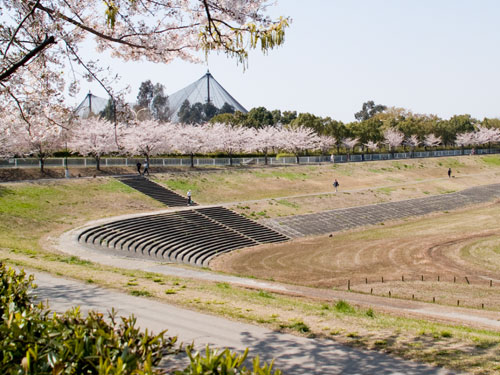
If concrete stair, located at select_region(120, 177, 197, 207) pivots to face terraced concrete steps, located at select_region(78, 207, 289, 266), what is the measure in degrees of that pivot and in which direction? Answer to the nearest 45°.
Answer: approximately 45° to its right

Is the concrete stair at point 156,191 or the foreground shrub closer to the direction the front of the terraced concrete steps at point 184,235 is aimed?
the foreground shrub

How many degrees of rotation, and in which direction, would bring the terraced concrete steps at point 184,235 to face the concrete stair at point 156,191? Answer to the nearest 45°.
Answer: approximately 135° to its left

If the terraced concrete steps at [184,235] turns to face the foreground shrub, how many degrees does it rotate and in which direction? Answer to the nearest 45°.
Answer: approximately 45° to its right

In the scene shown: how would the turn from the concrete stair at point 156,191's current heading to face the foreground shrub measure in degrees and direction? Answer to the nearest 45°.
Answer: approximately 45° to its right

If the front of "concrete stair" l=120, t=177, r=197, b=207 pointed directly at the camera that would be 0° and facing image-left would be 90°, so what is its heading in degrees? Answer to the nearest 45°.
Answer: approximately 315°

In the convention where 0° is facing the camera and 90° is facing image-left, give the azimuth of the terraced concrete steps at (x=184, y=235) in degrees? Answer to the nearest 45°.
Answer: approximately 315°
